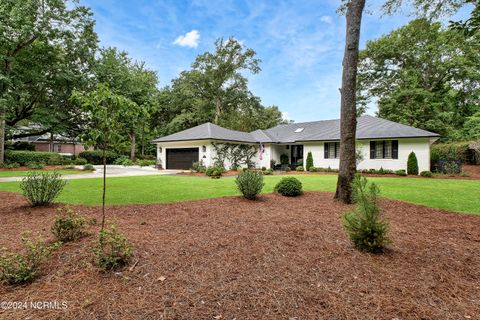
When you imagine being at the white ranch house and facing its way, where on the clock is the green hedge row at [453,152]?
The green hedge row is roughly at 9 o'clock from the white ranch house.

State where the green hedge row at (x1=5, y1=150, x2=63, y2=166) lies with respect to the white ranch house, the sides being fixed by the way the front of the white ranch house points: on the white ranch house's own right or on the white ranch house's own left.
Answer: on the white ranch house's own right

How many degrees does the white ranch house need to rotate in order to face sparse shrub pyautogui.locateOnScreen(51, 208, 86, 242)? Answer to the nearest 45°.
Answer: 0° — it already faces it

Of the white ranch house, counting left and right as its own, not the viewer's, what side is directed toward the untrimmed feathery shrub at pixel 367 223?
front

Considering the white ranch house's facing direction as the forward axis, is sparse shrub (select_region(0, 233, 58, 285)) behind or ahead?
ahead

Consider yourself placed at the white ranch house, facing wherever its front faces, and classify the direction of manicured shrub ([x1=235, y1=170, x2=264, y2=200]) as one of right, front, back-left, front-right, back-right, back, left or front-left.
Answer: front

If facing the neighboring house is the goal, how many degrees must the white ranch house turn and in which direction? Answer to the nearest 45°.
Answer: approximately 90° to its right

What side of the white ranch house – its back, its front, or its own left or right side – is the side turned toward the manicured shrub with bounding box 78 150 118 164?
right

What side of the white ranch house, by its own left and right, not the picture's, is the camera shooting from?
front

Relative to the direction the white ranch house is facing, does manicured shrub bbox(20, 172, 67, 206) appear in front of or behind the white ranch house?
in front

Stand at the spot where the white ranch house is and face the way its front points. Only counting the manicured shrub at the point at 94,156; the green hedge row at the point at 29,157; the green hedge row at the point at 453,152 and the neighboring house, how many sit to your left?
1
